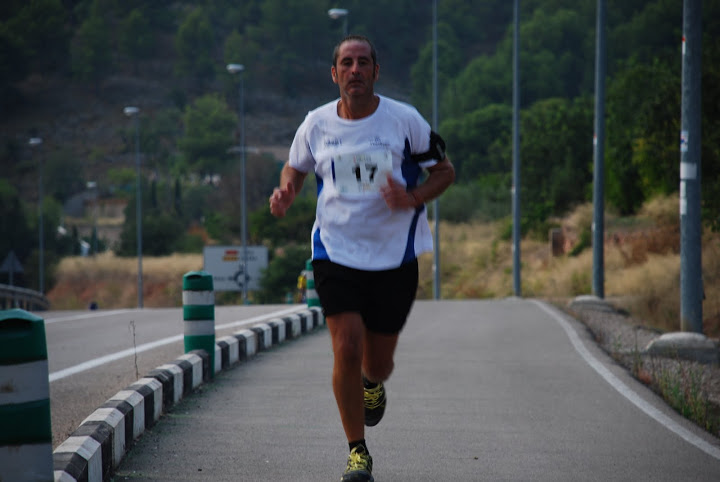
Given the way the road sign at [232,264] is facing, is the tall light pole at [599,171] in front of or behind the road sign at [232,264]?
in front

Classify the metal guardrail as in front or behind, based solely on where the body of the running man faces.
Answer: behind

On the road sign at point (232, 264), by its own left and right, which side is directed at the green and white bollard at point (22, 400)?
front

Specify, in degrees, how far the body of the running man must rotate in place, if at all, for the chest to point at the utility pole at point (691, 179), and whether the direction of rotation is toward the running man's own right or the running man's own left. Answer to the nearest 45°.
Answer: approximately 135° to the running man's own left

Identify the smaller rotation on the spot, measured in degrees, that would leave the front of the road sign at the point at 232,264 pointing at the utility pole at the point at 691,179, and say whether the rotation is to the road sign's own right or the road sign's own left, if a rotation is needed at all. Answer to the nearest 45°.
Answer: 0° — it already faces it

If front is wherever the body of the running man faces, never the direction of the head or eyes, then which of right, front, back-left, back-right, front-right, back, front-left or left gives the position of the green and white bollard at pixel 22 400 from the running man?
front-right

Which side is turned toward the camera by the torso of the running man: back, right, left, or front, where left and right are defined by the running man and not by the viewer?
front

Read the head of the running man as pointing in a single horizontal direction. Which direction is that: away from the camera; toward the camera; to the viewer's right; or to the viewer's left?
toward the camera

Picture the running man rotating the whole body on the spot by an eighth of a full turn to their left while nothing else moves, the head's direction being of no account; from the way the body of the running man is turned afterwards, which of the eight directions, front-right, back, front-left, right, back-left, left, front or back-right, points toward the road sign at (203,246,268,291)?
back-left

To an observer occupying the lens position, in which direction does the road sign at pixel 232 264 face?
facing the viewer
